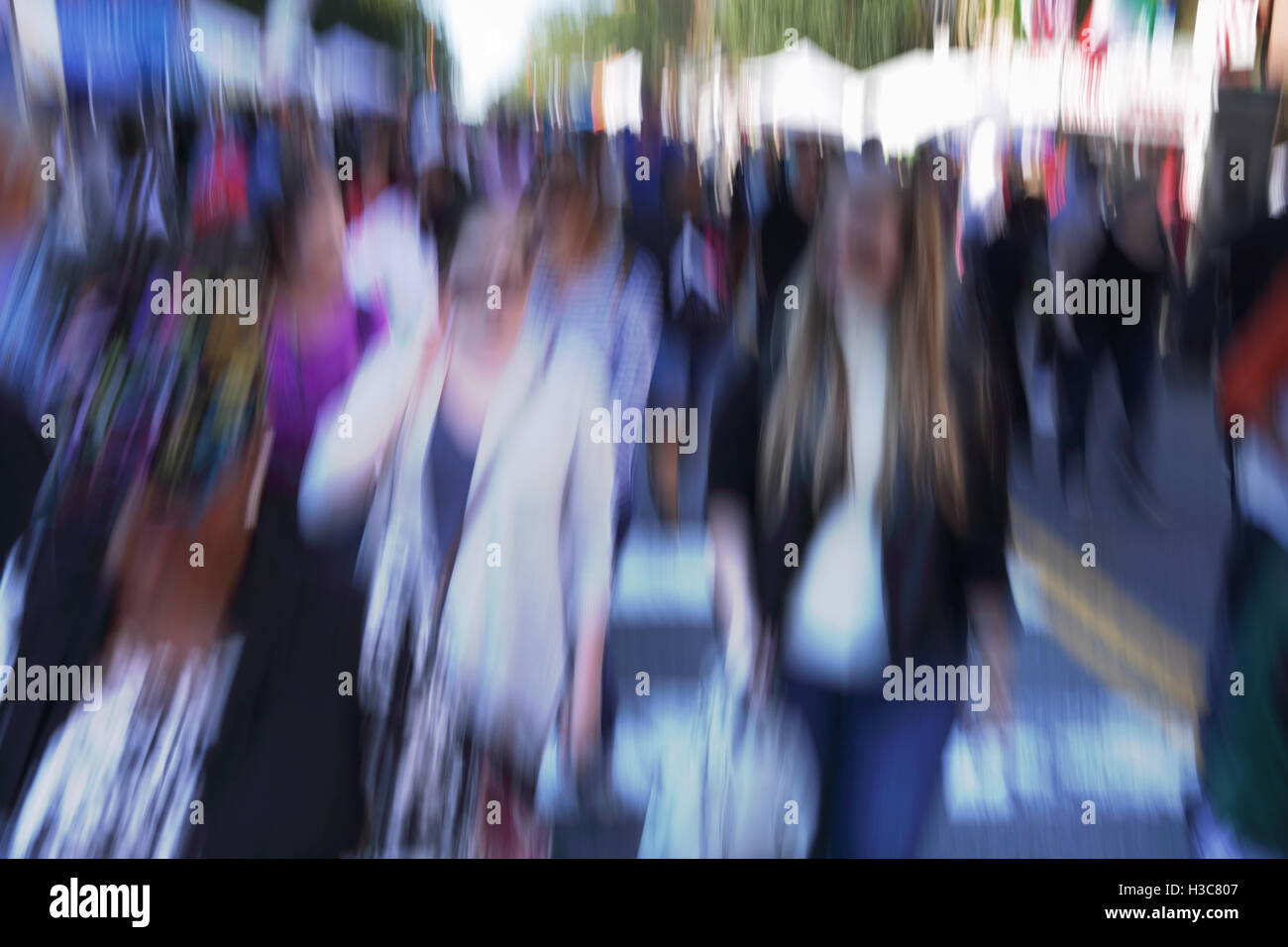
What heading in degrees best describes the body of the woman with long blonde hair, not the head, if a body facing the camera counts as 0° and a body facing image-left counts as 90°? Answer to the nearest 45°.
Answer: approximately 0°
